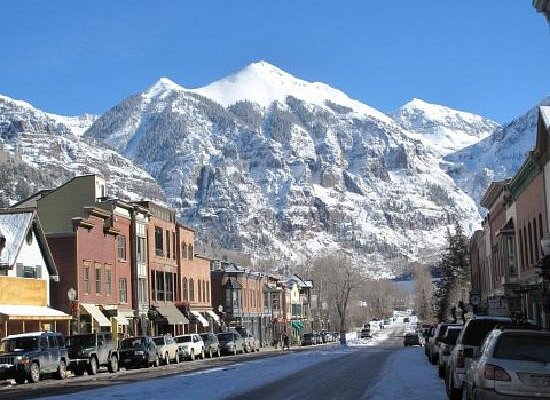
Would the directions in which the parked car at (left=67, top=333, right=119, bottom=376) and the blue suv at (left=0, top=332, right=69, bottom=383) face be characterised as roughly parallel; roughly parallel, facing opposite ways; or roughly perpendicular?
roughly parallel

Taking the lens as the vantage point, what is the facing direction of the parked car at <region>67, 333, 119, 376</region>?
facing the viewer and to the left of the viewer

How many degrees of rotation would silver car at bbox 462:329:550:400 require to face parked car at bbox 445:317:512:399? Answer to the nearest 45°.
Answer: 0° — it already faces it

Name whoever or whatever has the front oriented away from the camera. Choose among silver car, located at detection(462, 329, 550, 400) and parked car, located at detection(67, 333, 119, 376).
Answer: the silver car

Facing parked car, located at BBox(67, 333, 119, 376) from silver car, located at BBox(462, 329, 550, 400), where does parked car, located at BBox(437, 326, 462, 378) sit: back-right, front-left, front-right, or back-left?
front-right

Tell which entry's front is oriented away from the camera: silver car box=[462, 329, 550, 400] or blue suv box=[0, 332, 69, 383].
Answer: the silver car

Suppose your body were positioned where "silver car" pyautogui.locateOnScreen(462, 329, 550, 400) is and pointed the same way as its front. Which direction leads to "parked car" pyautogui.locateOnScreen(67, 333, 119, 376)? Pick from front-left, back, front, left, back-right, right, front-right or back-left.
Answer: front-left

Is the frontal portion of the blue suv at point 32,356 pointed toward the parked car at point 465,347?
no

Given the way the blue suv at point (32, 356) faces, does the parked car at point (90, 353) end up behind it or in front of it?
behind

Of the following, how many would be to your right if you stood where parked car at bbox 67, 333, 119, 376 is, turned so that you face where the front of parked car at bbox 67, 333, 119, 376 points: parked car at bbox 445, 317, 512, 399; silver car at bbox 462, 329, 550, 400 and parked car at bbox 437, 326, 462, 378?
0

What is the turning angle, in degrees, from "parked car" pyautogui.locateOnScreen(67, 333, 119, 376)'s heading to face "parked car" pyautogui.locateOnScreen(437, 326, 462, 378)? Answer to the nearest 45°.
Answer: approximately 90° to its left

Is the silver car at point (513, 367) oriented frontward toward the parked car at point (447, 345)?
yes

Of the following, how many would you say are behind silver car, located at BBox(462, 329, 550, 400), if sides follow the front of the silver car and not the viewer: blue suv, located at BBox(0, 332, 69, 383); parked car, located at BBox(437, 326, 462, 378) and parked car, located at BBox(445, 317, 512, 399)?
0

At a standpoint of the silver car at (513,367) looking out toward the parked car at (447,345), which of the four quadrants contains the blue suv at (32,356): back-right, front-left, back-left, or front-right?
front-left

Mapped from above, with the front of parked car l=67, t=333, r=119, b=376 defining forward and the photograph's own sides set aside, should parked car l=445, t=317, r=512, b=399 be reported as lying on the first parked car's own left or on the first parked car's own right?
on the first parked car's own left

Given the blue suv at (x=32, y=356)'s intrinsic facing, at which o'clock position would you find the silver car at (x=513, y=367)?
The silver car is roughly at 10 o'clock from the blue suv.

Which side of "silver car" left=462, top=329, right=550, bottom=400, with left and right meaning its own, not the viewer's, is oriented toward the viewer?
back

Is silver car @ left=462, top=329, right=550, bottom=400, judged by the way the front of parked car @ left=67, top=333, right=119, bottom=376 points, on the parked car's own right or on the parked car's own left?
on the parked car's own left

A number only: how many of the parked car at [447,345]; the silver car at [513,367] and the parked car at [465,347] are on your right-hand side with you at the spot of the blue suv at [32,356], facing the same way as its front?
0
